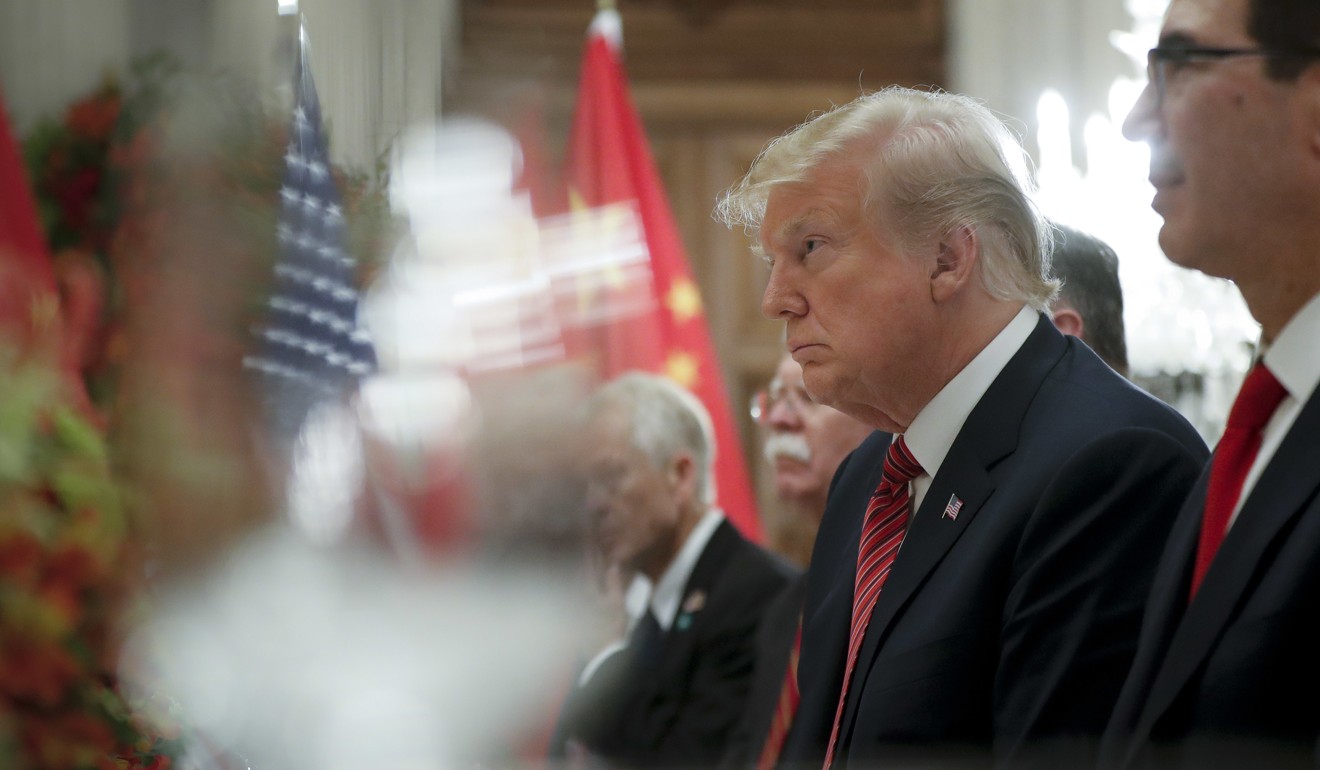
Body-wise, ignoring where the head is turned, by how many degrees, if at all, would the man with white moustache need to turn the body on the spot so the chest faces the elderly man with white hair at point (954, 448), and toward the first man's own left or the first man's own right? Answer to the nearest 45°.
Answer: approximately 45° to the first man's own left

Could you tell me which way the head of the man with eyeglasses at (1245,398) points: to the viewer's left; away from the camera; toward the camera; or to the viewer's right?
to the viewer's left

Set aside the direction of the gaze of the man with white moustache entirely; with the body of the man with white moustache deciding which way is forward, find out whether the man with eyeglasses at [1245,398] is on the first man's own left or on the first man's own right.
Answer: on the first man's own left

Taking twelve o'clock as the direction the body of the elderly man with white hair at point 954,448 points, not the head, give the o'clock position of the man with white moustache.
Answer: The man with white moustache is roughly at 4 o'clock from the elderly man with white hair.

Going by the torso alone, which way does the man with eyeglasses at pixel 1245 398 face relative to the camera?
to the viewer's left

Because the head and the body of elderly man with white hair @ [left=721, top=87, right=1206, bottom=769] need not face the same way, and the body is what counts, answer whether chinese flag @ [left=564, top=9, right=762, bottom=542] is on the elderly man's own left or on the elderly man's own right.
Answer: on the elderly man's own right

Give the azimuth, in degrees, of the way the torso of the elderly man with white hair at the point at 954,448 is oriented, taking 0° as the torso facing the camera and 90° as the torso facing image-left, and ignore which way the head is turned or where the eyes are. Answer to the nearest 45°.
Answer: approximately 45°
